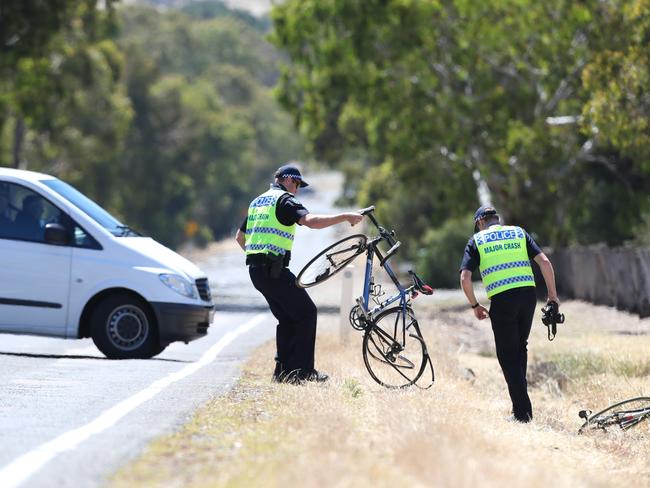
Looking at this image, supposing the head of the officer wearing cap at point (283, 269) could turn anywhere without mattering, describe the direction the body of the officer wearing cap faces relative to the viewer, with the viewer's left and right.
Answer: facing away from the viewer and to the right of the viewer

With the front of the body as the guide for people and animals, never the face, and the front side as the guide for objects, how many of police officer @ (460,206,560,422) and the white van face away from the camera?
1

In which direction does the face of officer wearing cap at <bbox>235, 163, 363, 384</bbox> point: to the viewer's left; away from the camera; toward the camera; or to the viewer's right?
to the viewer's right

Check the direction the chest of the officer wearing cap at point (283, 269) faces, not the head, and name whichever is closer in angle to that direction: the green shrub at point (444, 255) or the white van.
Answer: the green shrub

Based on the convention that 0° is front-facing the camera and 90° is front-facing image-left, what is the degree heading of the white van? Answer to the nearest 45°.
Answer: approximately 270°

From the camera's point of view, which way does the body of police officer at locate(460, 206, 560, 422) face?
away from the camera

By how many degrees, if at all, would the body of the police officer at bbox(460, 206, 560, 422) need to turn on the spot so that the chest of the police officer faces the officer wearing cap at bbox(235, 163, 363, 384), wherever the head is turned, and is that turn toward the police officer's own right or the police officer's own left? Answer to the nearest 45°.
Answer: approximately 90° to the police officer's own left

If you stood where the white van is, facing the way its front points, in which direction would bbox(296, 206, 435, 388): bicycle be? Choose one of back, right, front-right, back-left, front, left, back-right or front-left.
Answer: front-right
